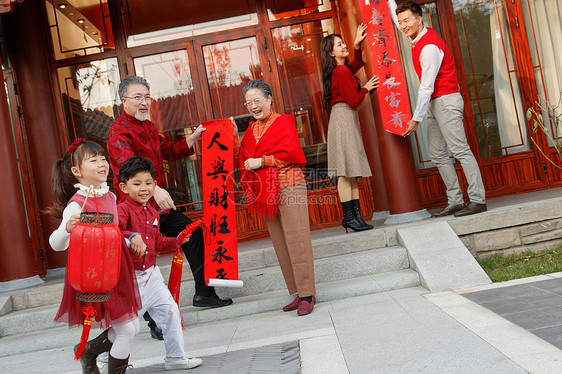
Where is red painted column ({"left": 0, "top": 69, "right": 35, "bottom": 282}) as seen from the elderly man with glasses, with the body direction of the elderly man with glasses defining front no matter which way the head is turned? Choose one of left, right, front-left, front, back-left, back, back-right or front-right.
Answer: back

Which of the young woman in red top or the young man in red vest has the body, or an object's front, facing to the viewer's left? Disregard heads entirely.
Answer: the young man in red vest

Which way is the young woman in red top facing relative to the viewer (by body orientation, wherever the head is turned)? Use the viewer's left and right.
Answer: facing to the right of the viewer

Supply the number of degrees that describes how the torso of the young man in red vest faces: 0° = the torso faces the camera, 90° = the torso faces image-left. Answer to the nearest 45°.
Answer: approximately 90°

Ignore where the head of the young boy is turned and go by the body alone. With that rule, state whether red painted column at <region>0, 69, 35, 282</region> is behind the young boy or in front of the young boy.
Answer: behind

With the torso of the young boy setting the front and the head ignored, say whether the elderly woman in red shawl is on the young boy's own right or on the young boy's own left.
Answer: on the young boy's own left

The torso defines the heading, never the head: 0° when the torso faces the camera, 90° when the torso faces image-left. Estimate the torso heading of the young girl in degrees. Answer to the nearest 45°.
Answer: approximately 315°

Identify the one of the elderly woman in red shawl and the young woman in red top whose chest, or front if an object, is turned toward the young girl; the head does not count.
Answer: the elderly woman in red shawl
